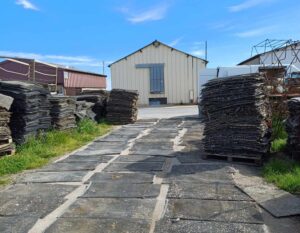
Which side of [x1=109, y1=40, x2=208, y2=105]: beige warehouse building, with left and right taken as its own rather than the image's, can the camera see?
front

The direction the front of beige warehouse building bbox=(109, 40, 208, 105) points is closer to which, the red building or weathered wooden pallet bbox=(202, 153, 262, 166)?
the weathered wooden pallet

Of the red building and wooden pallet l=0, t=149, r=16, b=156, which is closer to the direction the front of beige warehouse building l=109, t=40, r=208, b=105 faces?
the wooden pallet

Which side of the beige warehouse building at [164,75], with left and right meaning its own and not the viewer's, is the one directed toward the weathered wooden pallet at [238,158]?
front

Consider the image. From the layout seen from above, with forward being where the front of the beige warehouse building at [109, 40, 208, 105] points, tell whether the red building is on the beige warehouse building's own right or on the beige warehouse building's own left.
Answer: on the beige warehouse building's own right

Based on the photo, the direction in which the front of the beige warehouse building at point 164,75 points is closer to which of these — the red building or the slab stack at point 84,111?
the slab stack

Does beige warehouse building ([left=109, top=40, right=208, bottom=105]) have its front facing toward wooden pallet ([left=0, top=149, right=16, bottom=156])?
yes

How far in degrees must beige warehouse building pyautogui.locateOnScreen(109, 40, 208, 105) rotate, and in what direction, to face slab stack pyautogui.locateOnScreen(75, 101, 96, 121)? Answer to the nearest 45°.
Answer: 0° — it already faces it
